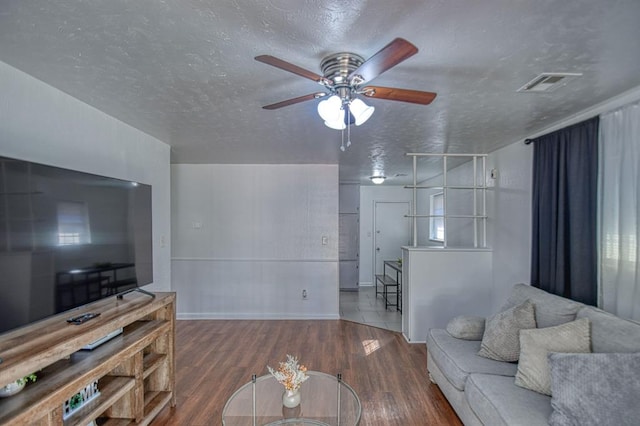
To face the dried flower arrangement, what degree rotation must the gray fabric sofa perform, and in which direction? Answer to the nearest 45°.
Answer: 0° — it already faces it

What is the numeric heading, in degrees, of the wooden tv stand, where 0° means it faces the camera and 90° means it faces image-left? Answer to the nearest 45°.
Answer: approximately 315°
